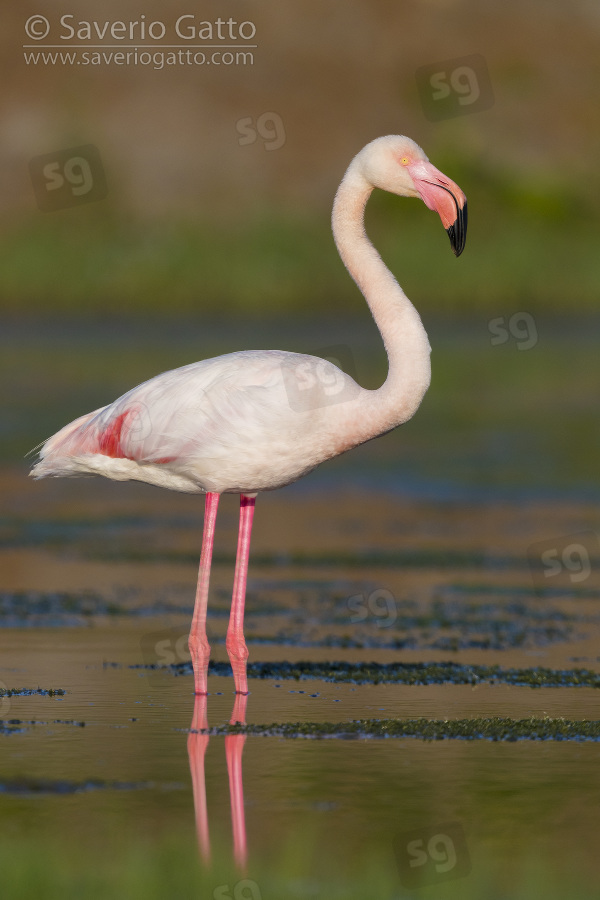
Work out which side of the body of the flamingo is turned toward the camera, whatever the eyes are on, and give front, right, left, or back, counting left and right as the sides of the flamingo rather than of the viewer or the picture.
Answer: right
